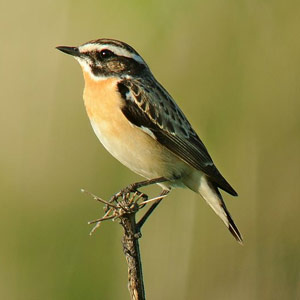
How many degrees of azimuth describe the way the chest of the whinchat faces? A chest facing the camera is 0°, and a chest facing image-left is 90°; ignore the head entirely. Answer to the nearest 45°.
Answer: approximately 90°
